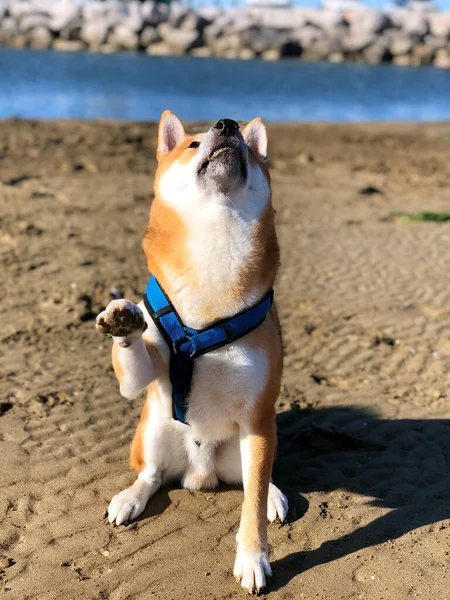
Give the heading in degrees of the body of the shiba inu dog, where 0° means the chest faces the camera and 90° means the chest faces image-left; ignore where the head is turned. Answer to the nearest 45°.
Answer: approximately 0°
